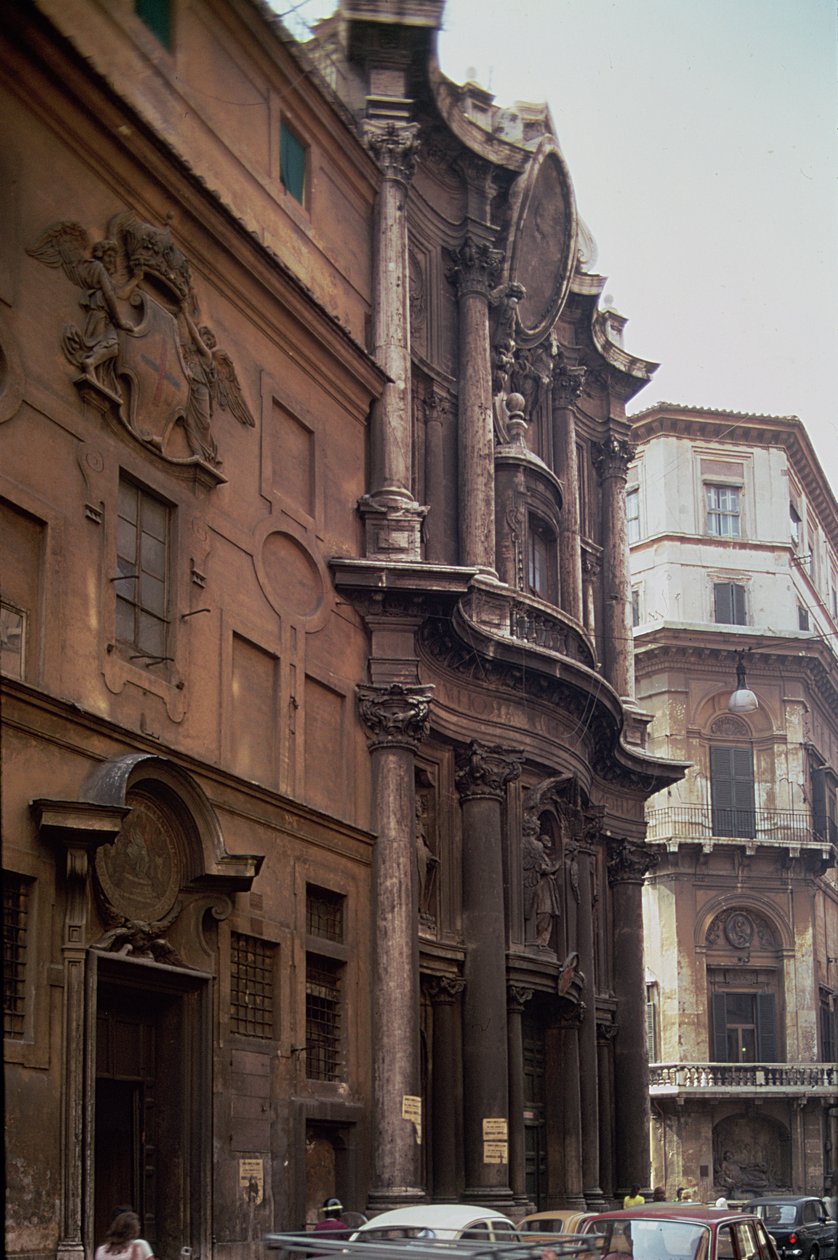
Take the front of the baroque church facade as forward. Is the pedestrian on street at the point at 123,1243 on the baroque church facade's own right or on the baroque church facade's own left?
on the baroque church facade's own right

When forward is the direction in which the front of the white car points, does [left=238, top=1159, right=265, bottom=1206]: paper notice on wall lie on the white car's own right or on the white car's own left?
on the white car's own left

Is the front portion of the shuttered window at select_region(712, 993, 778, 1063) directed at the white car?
yes

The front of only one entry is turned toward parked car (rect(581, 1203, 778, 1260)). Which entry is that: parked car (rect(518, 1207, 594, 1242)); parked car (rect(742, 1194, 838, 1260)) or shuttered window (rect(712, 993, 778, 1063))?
the shuttered window

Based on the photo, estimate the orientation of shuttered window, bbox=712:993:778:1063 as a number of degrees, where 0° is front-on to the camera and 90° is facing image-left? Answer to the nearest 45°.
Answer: approximately 0°

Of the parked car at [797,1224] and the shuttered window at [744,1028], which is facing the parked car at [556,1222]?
the shuttered window
